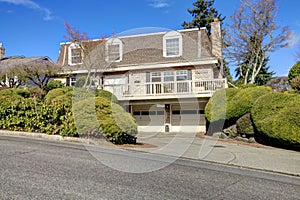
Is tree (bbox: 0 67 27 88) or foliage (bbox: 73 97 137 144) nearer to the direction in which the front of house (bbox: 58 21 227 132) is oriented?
the foliage

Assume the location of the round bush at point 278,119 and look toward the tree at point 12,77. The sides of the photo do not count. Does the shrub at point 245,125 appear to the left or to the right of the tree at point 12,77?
right

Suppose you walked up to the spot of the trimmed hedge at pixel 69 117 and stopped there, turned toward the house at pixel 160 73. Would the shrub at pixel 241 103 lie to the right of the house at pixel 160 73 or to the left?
right

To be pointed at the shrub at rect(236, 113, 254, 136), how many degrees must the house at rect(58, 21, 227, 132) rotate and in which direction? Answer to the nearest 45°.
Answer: approximately 45° to its left

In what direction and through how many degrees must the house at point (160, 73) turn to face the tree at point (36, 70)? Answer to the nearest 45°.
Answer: approximately 90° to its right

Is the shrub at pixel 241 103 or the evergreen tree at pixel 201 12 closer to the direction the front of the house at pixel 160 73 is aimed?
the shrub

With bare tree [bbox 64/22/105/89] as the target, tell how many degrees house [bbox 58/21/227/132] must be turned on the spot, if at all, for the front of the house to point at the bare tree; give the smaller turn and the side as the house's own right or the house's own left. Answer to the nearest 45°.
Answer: approximately 90° to the house's own right

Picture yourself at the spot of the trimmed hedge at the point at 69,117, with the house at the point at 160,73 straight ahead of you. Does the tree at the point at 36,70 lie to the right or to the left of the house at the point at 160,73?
left

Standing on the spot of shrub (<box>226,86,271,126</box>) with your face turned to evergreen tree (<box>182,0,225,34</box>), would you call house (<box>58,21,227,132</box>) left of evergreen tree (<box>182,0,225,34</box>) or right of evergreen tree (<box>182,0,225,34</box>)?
left

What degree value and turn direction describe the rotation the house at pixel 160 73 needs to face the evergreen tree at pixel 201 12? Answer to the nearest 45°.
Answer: approximately 180°

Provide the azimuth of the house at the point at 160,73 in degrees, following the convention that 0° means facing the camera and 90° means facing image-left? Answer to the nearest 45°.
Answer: approximately 0°
